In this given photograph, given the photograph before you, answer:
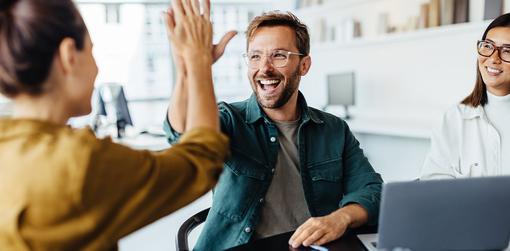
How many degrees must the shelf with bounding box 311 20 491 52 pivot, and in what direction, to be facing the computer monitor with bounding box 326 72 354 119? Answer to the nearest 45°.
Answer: approximately 90° to its right

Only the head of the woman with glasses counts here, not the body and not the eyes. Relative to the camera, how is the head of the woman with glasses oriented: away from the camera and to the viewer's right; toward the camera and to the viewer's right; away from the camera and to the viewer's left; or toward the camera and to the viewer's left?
toward the camera and to the viewer's left

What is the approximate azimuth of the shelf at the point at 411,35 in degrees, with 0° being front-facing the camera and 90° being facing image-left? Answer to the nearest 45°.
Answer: approximately 45°

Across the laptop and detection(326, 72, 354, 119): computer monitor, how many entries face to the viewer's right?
0

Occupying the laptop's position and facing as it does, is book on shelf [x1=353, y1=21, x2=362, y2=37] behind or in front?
in front

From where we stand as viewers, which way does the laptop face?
facing away from the viewer and to the left of the viewer

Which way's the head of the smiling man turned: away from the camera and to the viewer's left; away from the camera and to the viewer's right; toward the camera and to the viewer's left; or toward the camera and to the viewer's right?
toward the camera and to the viewer's left
